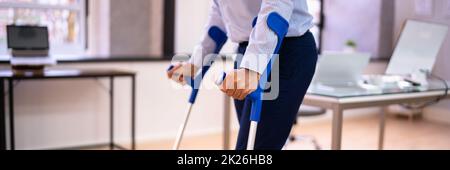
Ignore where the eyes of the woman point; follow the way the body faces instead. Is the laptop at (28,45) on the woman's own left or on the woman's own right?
on the woman's own right

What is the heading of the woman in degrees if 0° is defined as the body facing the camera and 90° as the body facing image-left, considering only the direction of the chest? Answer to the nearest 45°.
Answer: approximately 45°

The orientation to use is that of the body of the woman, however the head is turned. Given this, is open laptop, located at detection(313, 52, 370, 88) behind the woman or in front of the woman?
behind

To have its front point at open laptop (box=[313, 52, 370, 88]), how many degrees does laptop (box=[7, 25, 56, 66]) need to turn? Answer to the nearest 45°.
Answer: approximately 45° to its left

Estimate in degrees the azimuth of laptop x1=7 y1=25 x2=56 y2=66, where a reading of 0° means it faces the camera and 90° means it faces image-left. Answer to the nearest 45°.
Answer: approximately 0°

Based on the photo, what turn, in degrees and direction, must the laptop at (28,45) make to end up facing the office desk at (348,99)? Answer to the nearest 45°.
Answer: approximately 45° to its left
